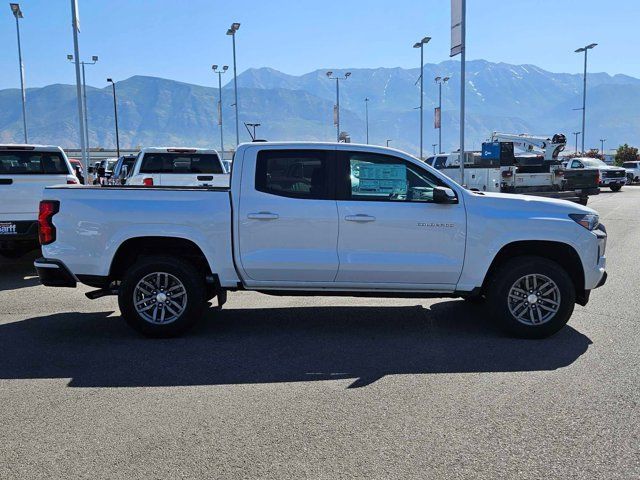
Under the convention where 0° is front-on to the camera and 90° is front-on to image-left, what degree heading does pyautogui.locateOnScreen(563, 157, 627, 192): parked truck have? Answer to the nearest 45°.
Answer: approximately 315°

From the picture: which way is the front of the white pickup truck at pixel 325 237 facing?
to the viewer's right

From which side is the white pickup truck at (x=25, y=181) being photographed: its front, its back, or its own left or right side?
back

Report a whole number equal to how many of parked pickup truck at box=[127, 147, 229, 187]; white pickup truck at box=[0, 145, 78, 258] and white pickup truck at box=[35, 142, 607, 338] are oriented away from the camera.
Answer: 2

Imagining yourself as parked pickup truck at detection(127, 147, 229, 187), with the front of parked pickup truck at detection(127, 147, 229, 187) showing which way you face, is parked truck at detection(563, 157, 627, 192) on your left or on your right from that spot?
on your right

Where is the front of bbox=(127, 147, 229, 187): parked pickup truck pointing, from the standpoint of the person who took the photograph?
facing away from the viewer

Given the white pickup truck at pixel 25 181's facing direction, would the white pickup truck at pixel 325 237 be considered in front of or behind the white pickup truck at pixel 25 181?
behind

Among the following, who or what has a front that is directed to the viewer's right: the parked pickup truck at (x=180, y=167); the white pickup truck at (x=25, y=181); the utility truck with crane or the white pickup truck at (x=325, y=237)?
the white pickup truck at (x=325, y=237)

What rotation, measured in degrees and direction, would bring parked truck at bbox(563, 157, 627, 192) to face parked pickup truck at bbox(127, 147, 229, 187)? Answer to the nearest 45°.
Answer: approximately 45° to its right

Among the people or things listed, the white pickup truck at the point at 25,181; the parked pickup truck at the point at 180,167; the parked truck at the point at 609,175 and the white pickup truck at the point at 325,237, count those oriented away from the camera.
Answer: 2

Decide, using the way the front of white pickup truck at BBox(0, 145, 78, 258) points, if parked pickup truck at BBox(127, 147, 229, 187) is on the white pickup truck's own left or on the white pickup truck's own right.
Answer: on the white pickup truck's own right

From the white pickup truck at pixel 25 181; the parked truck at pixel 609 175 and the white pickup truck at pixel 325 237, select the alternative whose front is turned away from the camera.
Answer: the white pickup truck at pixel 25 181

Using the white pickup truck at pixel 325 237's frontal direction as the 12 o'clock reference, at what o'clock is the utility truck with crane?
The utility truck with crane is roughly at 10 o'clock from the white pickup truck.
